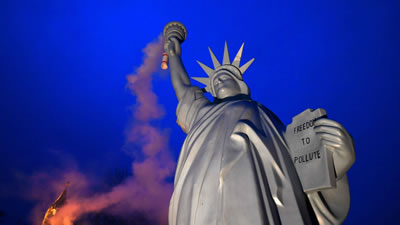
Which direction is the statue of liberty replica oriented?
toward the camera
